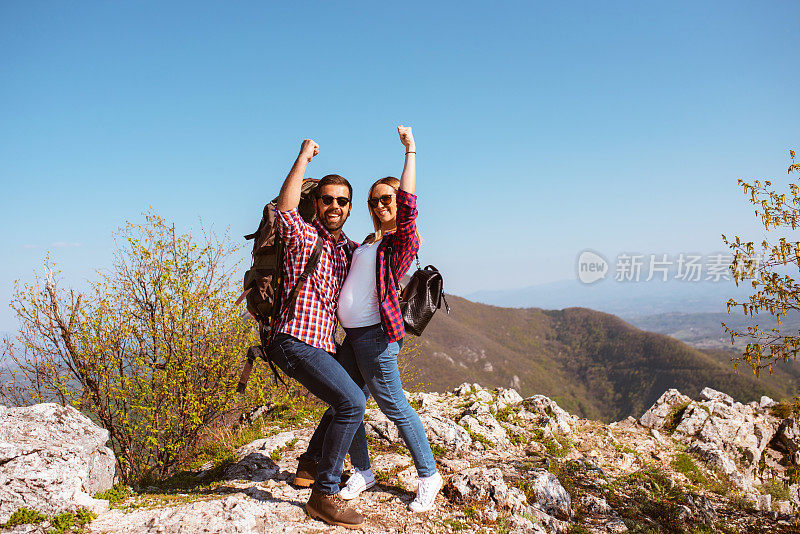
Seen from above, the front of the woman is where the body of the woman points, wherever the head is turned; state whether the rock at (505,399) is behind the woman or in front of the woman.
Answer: behind

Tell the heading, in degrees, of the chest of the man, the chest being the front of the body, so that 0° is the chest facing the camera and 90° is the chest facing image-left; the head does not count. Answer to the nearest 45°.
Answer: approximately 315°

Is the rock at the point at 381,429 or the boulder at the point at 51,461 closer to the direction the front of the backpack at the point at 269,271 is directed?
the boulder

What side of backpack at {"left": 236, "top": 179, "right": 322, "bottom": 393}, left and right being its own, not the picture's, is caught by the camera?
left

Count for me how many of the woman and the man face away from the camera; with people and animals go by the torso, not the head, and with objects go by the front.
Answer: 0
